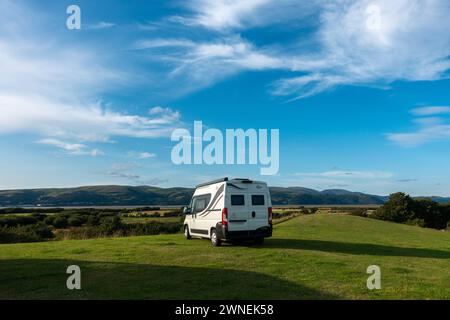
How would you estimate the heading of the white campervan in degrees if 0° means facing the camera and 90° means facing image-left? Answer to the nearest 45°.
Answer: approximately 135°

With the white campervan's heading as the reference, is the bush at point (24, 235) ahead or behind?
ahead
